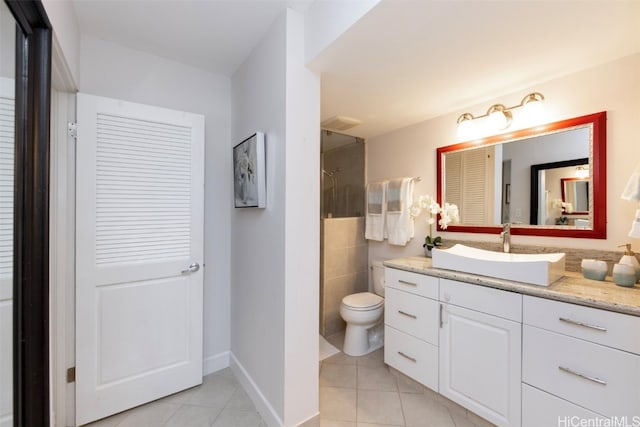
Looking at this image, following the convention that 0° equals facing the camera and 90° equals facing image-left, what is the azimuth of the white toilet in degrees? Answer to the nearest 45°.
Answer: approximately 45°

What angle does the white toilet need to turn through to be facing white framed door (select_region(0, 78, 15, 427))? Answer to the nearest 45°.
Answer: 0° — it already faces it

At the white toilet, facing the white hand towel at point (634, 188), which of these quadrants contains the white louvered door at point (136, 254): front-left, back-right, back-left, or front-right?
back-right

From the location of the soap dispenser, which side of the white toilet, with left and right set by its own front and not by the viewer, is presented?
left

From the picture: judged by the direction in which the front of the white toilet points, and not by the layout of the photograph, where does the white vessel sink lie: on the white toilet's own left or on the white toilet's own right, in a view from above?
on the white toilet's own left

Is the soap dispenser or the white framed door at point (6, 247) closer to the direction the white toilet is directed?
the white framed door

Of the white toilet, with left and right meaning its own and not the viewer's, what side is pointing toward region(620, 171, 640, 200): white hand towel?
left

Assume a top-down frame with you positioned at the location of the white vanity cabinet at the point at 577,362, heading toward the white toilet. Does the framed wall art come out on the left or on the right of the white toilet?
left
